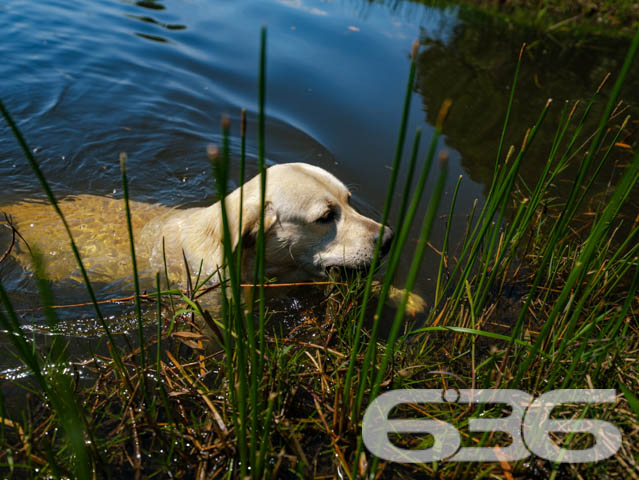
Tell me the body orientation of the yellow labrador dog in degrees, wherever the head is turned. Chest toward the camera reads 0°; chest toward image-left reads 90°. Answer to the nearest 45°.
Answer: approximately 270°
